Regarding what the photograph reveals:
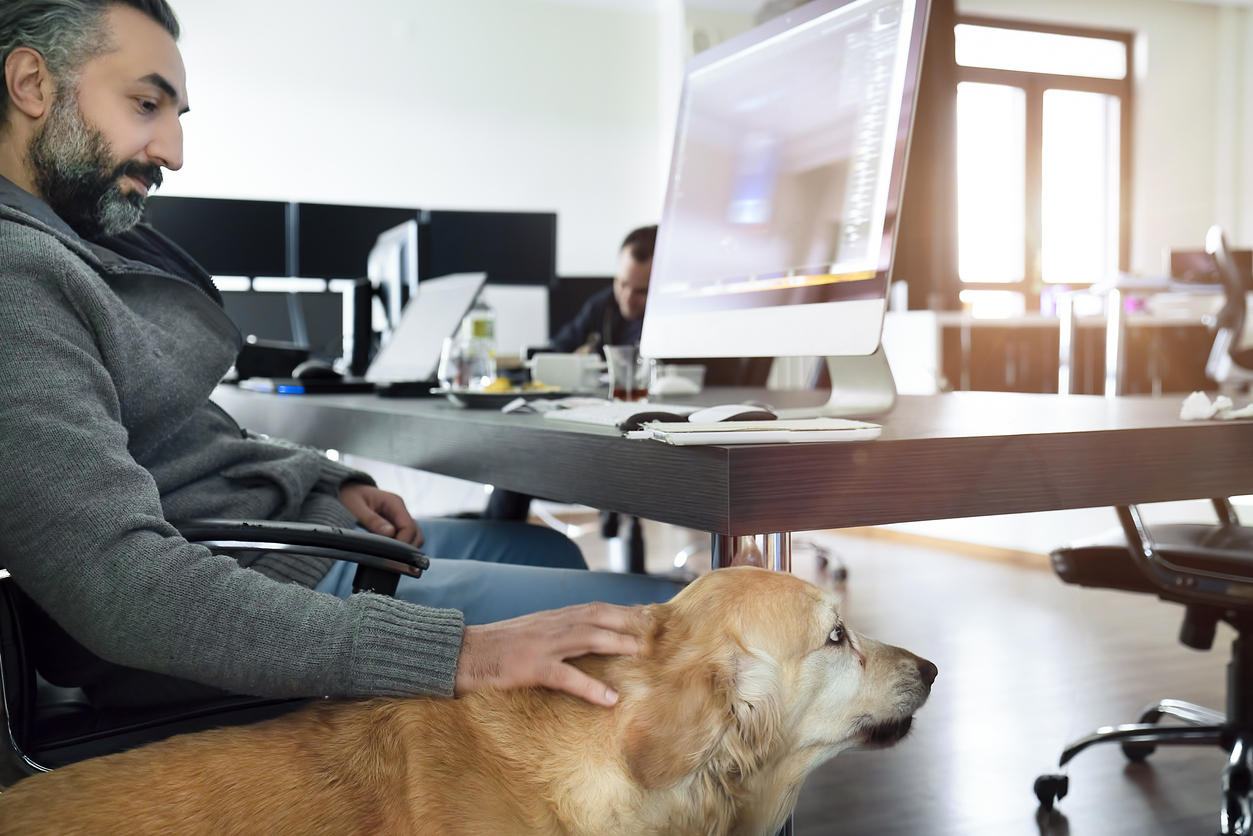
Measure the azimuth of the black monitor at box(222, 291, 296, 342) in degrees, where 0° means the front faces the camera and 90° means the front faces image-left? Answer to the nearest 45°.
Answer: approximately 0°

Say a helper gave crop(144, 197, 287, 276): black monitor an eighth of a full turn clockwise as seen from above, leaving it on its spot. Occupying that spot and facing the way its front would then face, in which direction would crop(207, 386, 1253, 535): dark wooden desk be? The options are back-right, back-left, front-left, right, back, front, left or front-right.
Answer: front-left

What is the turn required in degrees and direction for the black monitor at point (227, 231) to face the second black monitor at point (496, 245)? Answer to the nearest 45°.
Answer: approximately 90° to its left

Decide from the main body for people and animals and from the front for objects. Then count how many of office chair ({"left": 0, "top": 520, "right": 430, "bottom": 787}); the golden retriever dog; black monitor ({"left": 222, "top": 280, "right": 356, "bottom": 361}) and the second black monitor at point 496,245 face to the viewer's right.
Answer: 2

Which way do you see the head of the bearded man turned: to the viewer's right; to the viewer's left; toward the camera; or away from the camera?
to the viewer's right

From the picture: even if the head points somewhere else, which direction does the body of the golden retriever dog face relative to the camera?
to the viewer's right

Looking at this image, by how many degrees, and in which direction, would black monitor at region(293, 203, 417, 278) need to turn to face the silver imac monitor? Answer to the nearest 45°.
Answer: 0° — it already faces it

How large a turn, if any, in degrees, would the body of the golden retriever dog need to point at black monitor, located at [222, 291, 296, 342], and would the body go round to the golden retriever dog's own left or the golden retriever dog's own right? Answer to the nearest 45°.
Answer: approximately 90° to the golden retriever dog's own left

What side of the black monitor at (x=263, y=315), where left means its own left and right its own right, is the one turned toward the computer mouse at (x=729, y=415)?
front

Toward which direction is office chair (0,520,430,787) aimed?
to the viewer's right
